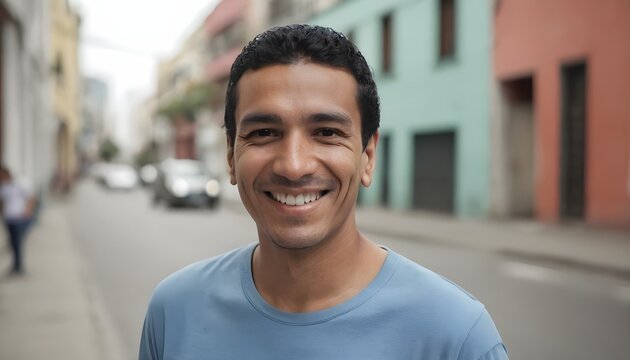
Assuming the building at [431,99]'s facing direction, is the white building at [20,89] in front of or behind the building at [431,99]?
in front

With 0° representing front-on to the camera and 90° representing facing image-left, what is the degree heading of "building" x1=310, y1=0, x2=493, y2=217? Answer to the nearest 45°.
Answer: approximately 45°

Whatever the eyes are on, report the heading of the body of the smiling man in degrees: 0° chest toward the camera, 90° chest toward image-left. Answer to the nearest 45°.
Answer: approximately 0°

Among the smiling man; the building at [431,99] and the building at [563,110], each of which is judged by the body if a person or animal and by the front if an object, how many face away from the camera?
0

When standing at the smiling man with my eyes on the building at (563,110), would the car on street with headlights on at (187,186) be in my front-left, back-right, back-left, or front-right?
front-left

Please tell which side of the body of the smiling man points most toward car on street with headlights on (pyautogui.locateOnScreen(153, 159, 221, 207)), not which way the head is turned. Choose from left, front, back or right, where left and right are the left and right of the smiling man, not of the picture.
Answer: back

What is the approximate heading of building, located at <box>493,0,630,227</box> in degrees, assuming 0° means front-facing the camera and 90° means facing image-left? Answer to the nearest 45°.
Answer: approximately 45°

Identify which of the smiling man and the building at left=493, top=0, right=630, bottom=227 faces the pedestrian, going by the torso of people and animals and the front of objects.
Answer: the building

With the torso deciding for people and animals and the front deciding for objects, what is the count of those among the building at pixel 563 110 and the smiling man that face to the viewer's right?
0

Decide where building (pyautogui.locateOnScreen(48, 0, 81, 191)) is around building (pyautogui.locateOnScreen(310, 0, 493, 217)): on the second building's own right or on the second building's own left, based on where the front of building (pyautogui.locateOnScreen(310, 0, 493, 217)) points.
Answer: on the second building's own right

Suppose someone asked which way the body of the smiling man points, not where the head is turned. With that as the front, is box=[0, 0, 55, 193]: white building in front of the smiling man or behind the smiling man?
behind

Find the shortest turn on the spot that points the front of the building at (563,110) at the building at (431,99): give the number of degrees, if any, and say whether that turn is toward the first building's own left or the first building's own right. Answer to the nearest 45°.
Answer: approximately 90° to the first building's own right

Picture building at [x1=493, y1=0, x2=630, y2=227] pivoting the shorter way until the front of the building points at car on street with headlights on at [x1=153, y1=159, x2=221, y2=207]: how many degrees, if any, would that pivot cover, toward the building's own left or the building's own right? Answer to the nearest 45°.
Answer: approximately 45° to the building's own right

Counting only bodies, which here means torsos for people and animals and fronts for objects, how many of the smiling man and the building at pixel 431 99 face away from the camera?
0
